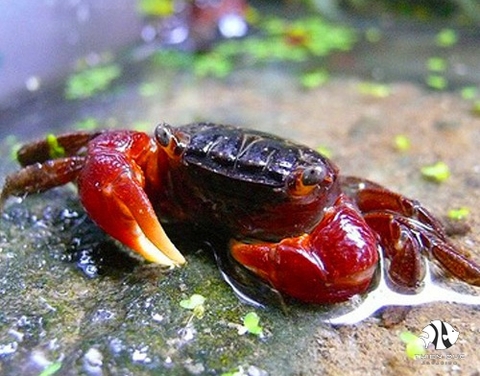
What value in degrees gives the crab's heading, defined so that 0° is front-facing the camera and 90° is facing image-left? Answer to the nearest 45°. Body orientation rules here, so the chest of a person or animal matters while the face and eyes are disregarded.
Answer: approximately 45°
